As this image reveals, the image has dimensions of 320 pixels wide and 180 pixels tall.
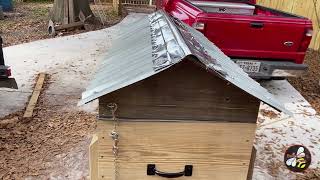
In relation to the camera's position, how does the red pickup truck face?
facing away from the viewer and to the left of the viewer

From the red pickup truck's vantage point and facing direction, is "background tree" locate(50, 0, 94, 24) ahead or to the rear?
ahead

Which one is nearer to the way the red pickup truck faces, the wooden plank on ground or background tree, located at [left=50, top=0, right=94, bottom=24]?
the background tree

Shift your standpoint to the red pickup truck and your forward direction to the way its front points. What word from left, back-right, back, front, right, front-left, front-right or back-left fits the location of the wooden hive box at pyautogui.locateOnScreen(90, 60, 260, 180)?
back-left
